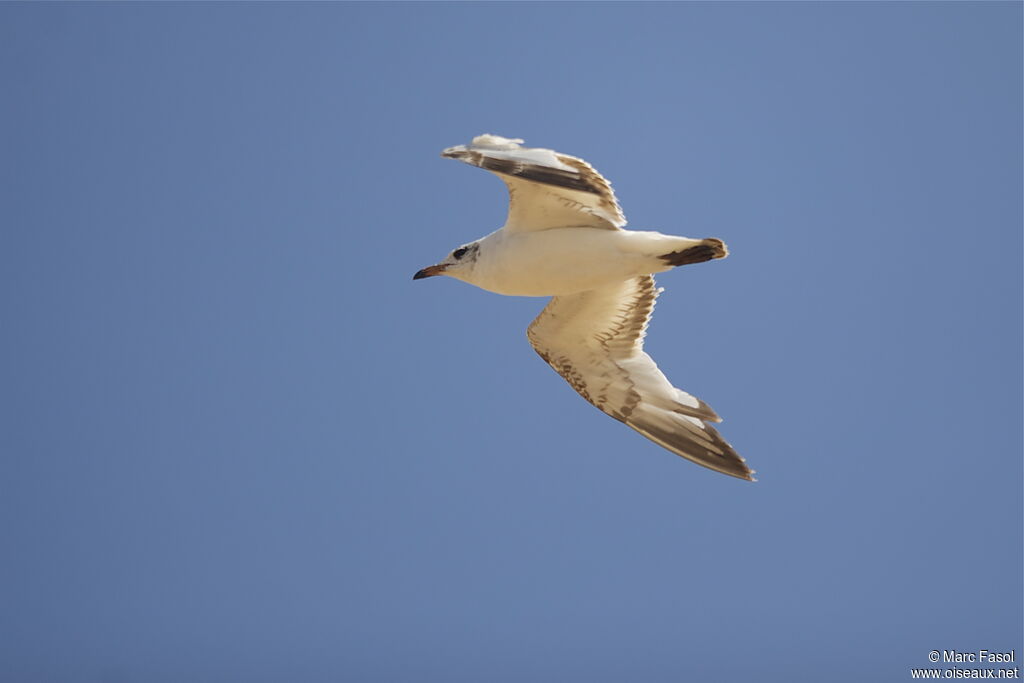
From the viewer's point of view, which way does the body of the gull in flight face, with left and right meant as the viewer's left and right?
facing to the left of the viewer
